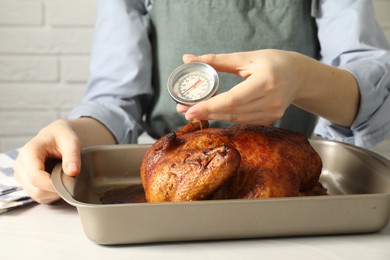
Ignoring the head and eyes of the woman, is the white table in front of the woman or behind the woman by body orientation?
in front

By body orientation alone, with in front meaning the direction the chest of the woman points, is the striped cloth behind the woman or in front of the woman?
in front

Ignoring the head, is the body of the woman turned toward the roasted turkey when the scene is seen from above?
yes

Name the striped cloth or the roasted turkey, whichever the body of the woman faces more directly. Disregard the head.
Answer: the roasted turkey

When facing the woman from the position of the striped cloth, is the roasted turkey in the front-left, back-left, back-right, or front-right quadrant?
front-right

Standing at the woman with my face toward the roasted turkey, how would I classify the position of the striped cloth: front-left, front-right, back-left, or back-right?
front-right

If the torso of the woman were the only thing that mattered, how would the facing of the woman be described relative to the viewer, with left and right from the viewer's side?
facing the viewer
